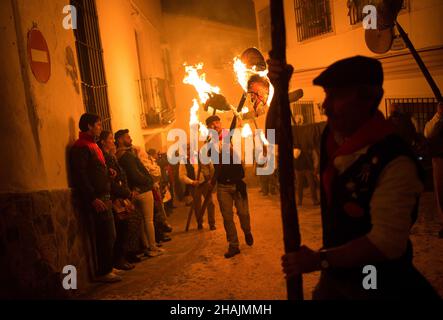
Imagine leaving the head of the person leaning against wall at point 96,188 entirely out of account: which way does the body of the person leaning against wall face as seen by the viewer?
to the viewer's right

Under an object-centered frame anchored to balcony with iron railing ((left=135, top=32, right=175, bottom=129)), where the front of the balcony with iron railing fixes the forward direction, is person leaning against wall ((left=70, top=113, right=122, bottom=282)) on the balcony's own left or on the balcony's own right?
on the balcony's own right

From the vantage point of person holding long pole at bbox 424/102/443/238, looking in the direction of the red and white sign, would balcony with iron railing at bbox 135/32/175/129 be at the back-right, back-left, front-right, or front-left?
front-right

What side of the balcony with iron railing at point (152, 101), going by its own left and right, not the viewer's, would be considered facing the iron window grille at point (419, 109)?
front

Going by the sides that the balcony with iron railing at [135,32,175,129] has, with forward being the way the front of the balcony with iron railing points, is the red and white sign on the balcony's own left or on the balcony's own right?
on the balcony's own right

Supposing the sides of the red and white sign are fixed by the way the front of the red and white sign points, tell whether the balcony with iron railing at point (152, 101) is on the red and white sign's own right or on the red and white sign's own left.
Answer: on the red and white sign's own left

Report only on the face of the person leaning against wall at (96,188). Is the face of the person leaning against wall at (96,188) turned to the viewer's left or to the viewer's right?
to the viewer's right

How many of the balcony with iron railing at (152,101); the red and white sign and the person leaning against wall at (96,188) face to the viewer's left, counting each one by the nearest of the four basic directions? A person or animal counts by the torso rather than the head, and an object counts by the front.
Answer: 0

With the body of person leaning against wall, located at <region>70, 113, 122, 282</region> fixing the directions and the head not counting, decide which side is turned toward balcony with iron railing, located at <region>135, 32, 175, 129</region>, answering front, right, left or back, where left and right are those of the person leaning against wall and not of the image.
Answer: left

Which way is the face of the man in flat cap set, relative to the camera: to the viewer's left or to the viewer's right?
to the viewer's left

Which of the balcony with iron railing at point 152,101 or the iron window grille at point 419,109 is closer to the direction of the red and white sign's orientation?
the iron window grille

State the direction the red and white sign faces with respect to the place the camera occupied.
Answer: facing the viewer and to the right of the viewer

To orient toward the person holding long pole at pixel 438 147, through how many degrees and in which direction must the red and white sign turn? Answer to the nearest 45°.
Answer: approximately 45° to its left

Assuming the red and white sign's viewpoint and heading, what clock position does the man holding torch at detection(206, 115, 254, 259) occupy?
The man holding torch is roughly at 10 o'clock from the red and white sign.

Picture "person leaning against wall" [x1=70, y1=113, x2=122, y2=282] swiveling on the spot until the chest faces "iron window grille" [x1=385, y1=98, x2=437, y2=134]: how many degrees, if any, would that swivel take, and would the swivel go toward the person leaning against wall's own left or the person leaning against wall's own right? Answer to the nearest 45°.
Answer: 0° — they already face it
